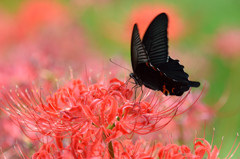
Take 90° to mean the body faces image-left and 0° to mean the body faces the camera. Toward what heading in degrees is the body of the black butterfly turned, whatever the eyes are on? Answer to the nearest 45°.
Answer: approximately 90°

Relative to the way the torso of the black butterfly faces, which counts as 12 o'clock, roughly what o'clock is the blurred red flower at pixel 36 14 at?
The blurred red flower is roughly at 2 o'clock from the black butterfly.
